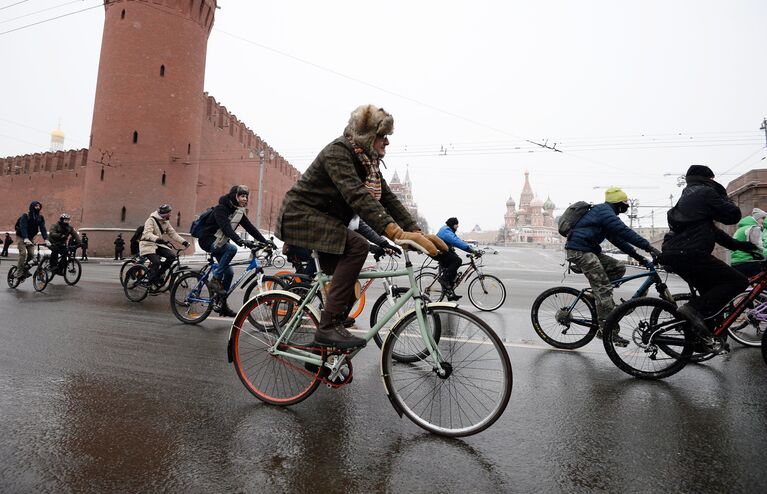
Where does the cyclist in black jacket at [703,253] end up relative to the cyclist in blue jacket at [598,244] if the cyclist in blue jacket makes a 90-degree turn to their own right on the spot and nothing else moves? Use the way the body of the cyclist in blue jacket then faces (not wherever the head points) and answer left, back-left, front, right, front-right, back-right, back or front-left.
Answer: front-left

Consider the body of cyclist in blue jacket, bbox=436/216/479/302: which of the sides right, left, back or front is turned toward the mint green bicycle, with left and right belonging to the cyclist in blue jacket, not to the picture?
right

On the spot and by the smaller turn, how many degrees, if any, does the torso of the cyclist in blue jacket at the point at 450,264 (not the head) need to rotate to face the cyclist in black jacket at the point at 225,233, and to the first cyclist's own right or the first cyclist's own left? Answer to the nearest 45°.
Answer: approximately 135° to the first cyclist's own right

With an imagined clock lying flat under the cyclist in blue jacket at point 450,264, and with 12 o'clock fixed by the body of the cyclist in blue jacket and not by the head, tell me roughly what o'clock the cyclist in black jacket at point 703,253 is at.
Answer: The cyclist in black jacket is roughly at 2 o'clock from the cyclist in blue jacket.

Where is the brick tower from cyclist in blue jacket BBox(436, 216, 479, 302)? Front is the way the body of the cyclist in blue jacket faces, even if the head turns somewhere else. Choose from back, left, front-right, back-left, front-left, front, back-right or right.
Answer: back-left

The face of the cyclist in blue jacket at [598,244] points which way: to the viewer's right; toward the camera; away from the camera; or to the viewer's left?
to the viewer's right

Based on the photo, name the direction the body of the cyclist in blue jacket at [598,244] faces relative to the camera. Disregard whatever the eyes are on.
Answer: to the viewer's right

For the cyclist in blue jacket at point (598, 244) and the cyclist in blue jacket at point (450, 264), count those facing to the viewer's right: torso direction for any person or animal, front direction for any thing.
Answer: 2

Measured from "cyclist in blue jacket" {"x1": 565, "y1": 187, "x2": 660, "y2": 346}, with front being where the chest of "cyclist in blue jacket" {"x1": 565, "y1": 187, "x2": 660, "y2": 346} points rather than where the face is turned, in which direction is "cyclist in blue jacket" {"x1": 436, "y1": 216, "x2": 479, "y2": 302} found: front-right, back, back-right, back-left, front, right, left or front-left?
back-left

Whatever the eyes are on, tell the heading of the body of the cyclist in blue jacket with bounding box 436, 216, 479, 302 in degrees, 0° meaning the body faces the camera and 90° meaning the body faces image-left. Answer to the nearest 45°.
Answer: approximately 270°
